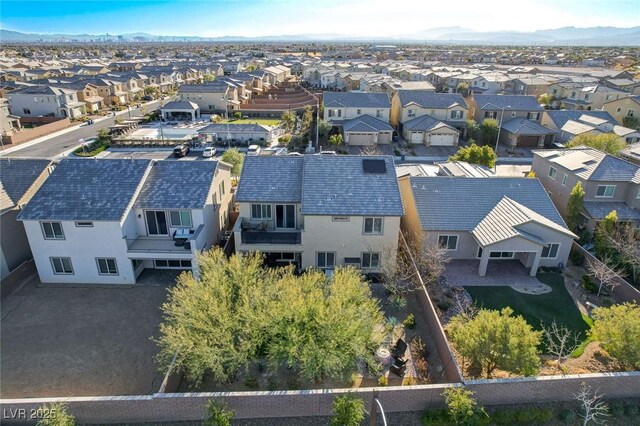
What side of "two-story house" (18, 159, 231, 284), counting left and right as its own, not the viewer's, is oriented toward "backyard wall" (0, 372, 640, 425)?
back

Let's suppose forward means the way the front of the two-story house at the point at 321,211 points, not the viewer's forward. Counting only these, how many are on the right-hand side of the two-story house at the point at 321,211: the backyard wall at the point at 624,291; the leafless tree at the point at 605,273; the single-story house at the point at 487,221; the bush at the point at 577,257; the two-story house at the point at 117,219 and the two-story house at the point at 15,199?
4

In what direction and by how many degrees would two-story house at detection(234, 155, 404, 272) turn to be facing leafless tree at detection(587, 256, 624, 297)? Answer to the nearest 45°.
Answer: approximately 90° to its right

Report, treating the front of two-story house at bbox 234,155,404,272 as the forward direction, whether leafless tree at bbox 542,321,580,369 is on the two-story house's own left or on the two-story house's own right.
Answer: on the two-story house's own right

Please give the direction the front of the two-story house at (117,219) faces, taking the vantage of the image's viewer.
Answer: facing away from the viewer

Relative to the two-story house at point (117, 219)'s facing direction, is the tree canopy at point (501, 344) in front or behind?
behind

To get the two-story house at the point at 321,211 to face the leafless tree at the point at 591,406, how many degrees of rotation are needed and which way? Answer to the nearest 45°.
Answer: approximately 135° to its right

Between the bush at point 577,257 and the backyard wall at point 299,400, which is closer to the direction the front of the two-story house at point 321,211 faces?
the bush

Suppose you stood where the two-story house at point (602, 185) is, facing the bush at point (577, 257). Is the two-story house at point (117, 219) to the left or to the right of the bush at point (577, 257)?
right

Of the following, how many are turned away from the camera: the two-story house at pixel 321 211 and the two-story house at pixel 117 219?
2

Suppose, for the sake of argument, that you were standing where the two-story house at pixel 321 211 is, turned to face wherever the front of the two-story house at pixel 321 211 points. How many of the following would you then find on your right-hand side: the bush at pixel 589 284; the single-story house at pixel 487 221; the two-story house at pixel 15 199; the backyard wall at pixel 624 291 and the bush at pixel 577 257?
4

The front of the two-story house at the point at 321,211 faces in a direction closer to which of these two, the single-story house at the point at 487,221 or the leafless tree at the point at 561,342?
the single-story house

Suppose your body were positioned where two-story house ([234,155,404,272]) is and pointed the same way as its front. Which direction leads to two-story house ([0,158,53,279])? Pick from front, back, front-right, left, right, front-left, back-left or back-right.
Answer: left

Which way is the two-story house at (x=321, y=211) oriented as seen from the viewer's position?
away from the camera

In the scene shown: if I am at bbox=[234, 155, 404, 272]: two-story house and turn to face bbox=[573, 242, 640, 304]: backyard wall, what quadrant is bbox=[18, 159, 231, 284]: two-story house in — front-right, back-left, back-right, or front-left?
back-right

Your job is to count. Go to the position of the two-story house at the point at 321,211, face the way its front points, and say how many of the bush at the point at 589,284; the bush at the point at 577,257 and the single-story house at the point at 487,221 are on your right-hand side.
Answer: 3
